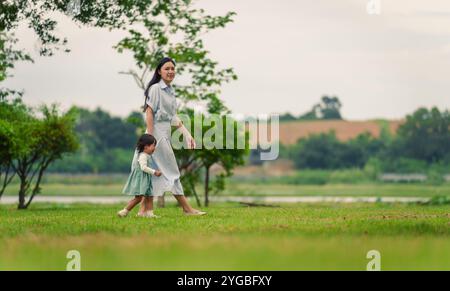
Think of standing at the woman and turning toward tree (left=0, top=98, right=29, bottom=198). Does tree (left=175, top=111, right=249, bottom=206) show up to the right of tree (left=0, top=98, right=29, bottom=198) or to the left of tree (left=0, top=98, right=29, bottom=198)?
right

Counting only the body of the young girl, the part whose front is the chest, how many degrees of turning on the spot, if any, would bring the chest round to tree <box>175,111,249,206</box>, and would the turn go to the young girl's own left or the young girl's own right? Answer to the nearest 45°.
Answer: approximately 90° to the young girl's own left

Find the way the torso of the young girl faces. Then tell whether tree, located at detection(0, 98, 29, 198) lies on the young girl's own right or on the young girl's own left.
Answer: on the young girl's own left

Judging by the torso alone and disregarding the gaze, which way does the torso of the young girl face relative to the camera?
to the viewer's right

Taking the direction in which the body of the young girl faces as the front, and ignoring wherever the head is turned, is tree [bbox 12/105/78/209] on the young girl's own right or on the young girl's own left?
on the young girl's own left
